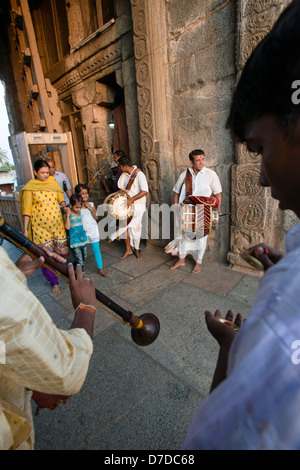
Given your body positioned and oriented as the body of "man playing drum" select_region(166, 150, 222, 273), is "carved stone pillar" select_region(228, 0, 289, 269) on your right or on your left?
on your left

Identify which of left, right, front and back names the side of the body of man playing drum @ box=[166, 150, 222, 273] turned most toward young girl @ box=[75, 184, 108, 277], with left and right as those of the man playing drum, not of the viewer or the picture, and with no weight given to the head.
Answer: right

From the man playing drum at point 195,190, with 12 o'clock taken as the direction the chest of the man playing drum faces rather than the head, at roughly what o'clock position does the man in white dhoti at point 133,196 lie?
The man in white dhoti is roughly at 4 o'clock from the man playing drum.

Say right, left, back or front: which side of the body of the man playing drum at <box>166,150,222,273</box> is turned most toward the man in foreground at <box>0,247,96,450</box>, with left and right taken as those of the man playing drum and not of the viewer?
front

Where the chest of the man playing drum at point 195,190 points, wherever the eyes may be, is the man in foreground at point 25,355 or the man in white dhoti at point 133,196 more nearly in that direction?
the man in foreground

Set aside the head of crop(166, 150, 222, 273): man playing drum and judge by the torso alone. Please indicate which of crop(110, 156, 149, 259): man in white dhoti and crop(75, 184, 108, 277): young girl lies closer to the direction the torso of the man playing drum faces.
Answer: the young girl

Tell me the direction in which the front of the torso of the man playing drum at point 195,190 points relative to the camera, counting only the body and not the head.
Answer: toward the camera

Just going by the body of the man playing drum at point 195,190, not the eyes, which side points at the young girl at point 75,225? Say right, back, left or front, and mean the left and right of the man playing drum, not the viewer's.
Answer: right

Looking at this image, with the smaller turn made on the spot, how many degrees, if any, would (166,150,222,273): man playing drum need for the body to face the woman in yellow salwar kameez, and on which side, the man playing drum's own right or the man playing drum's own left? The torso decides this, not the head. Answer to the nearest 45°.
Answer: approximately 90° to the man playing drum's own right
